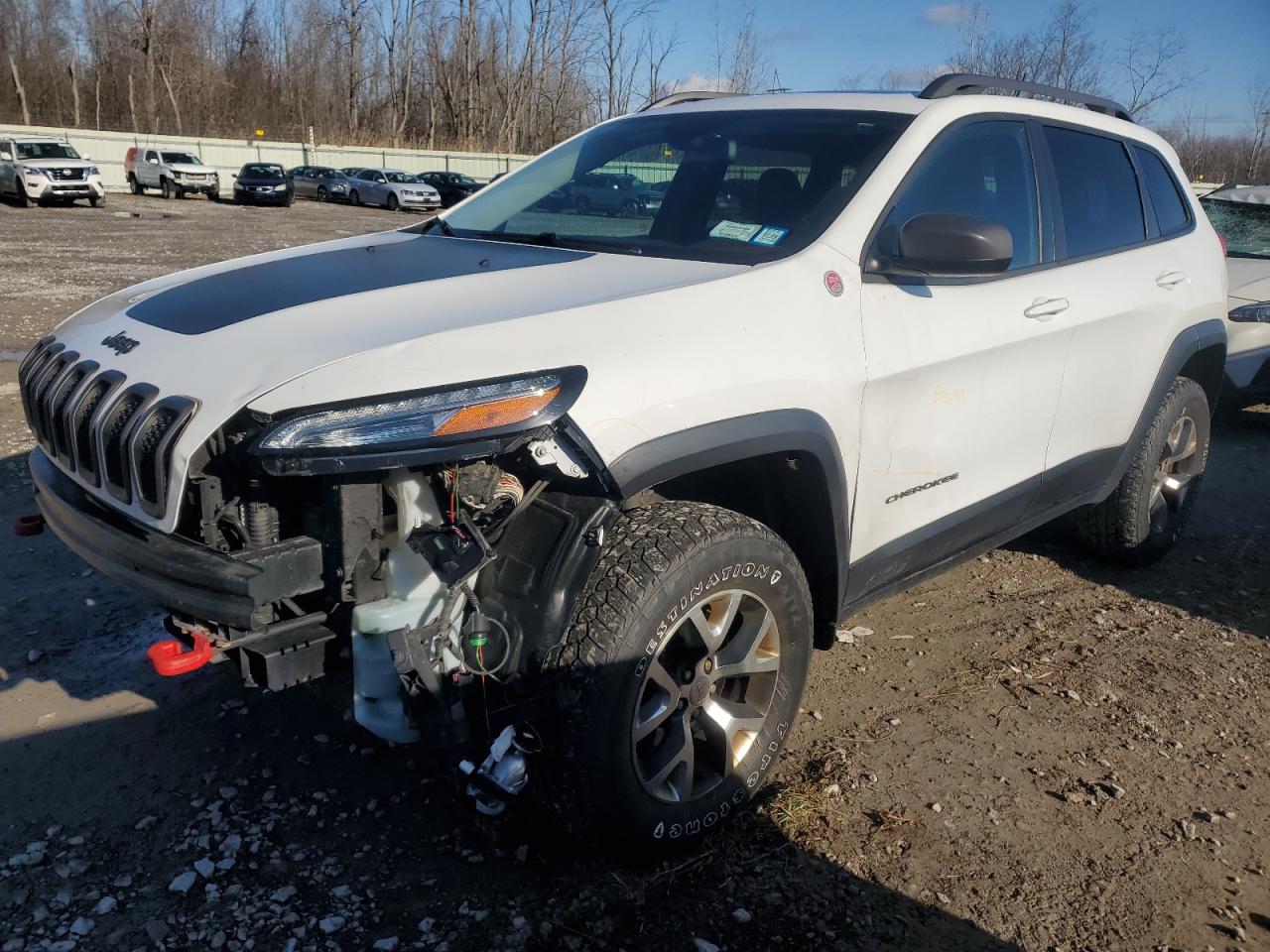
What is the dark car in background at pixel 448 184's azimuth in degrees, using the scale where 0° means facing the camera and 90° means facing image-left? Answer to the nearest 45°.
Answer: approximately 315°

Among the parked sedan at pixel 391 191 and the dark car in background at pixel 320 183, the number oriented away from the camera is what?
0

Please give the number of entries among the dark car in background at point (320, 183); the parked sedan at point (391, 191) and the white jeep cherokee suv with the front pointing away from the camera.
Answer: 0

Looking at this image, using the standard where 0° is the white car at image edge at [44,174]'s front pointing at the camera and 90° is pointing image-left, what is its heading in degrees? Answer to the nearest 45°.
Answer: approximately 315°

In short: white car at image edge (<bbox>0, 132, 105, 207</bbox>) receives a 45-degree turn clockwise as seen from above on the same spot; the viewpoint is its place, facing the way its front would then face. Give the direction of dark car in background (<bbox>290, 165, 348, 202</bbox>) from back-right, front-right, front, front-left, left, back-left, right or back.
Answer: back-left

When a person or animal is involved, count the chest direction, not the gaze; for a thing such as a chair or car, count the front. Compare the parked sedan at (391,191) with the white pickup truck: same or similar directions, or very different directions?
same or similar directions

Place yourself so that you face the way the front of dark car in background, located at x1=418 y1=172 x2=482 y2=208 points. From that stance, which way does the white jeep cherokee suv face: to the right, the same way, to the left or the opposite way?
to the right

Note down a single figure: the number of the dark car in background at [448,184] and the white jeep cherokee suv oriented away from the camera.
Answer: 0

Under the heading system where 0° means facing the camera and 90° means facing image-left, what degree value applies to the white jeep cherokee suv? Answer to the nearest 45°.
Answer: approximately 45°

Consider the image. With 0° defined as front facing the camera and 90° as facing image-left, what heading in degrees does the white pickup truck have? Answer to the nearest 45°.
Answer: approximately 315°

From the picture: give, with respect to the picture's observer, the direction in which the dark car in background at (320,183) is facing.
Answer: facing the viewer and to the right of the viewer

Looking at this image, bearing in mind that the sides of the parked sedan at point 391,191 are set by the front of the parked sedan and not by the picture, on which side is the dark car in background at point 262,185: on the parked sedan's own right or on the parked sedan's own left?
on the parked sedan's own right
